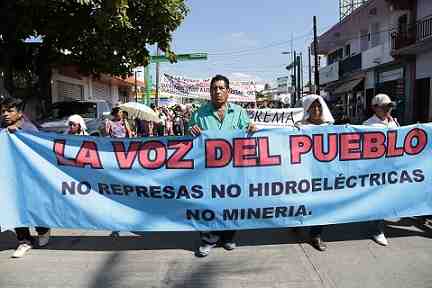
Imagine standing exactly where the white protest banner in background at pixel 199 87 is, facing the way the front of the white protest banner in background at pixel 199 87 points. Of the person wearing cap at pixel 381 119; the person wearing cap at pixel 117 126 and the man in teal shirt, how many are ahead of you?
3

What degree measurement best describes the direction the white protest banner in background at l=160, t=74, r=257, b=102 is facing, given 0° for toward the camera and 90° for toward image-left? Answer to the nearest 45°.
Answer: approximately 0°

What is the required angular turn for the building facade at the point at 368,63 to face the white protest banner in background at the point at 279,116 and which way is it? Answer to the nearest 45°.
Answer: approximately 45° to its left

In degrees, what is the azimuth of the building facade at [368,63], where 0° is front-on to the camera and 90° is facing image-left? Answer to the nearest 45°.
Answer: approximately 45°

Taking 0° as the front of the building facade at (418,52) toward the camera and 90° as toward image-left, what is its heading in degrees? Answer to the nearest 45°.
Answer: approximately 45°

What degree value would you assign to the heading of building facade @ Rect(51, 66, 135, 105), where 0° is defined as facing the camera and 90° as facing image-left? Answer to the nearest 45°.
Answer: approximately 315°

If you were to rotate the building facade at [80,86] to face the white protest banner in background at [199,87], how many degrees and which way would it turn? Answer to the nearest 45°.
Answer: approximately 45° to its left

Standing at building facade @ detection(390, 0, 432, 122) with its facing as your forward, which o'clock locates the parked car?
The parked car is roughly at 12 o'clock from the building facade.

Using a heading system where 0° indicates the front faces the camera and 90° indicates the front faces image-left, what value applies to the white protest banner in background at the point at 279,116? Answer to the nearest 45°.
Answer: approximately 0°

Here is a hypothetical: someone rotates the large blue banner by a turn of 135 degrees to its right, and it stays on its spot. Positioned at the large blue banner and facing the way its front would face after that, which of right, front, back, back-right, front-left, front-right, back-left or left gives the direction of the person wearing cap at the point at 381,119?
back-right

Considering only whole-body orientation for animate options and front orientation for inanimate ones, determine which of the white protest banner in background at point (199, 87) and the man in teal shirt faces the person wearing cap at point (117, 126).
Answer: the white protest banner in background
